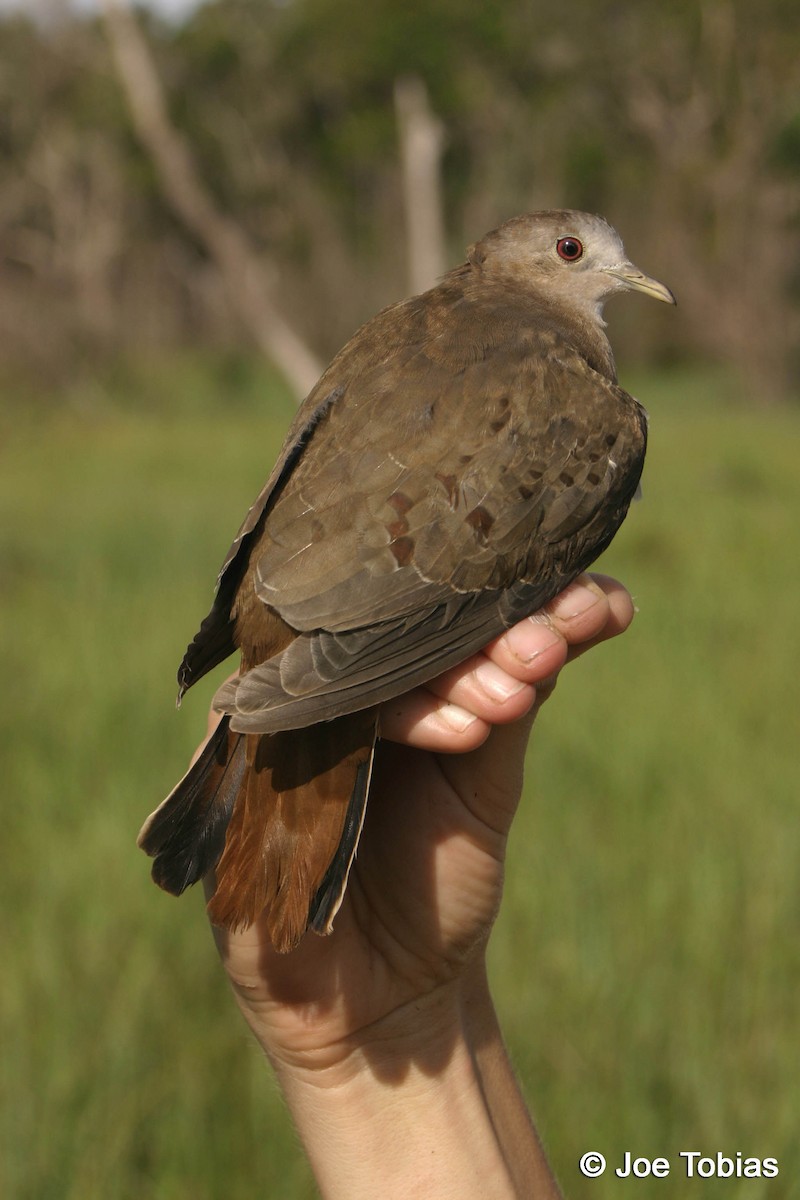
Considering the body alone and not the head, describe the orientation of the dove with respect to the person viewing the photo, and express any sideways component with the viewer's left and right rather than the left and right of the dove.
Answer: facing away from the viewer and to the right of the viewer

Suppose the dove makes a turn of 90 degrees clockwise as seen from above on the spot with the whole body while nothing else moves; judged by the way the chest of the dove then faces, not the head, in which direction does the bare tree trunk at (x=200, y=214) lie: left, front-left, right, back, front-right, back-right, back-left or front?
back-left

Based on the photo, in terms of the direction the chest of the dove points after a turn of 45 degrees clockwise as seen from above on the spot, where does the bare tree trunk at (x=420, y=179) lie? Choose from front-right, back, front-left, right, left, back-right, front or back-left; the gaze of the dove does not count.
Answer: left
